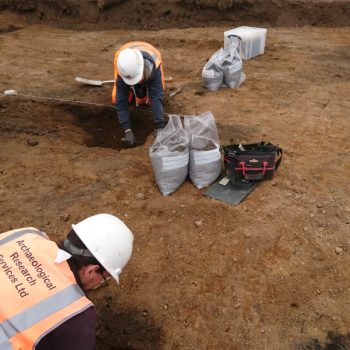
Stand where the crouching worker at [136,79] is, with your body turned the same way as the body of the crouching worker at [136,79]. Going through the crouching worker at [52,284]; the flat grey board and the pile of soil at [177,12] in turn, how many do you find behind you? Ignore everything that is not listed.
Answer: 1

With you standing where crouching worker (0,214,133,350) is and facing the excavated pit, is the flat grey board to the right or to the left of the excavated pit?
right

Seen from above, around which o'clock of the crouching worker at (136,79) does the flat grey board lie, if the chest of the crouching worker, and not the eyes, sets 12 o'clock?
The flat grey board is roughly at 11 o'clock from the crouching worker.

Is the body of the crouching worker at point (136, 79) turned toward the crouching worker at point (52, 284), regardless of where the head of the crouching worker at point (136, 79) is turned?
yes

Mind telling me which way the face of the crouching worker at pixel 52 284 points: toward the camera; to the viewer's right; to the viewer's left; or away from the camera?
to the viewer's right

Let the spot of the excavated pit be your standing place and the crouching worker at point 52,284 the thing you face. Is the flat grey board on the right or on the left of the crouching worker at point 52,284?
left

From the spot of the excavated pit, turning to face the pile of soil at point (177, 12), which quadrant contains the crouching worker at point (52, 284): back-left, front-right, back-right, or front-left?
back-right

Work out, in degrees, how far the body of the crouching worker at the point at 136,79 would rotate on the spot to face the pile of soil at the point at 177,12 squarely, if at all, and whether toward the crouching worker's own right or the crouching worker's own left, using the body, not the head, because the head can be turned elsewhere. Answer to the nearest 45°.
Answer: approximately 180°
